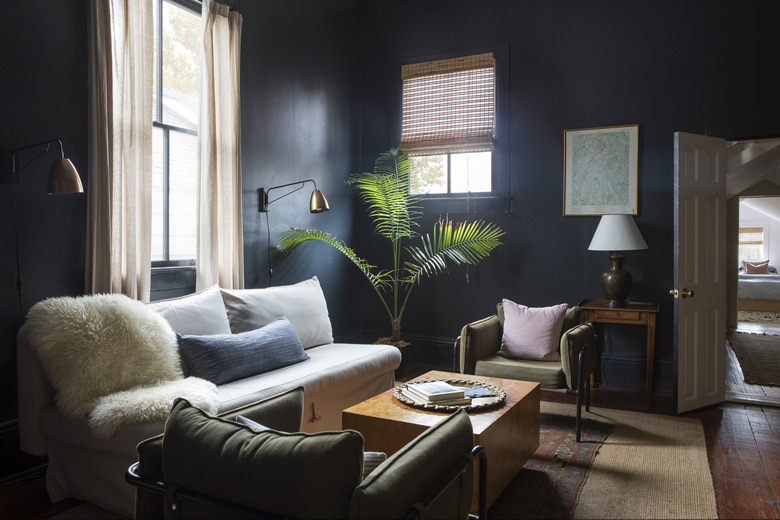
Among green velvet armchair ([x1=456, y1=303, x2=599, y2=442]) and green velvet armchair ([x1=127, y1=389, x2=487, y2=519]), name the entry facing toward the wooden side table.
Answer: green velvet armchair ([x1=127, y1=389, x2=487, y2=519])

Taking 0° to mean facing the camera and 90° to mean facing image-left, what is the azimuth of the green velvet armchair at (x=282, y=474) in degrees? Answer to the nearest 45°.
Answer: approximately 225°

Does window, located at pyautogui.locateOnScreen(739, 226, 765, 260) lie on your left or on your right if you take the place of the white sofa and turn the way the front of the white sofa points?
on your left

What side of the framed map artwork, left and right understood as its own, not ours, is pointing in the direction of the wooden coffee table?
front

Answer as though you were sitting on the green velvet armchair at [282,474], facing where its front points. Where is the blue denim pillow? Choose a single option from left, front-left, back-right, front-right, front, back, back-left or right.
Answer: front-left

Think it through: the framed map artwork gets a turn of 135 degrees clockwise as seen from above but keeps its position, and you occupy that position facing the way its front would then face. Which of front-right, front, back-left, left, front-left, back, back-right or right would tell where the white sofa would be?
left

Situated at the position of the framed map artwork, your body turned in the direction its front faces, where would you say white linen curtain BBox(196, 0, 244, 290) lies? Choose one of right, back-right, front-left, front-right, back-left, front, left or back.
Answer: front-right

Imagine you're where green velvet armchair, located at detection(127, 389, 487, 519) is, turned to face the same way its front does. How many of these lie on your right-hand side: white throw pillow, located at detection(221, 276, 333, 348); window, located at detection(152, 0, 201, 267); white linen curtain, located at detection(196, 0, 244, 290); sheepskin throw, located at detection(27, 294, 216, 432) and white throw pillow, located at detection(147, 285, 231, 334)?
0

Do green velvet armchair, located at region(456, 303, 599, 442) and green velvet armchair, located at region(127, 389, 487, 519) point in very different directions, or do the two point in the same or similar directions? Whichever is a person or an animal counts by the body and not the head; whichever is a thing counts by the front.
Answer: very different directions

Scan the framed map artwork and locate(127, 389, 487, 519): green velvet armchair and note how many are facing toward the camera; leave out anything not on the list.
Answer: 1

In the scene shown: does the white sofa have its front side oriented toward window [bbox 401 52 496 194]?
no

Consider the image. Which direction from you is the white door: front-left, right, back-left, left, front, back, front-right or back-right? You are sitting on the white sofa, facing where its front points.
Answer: front-left

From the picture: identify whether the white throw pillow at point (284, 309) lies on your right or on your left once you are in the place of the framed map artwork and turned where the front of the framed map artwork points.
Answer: on your right

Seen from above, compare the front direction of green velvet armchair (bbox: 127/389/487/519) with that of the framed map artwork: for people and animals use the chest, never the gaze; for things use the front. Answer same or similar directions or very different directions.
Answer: very different directions

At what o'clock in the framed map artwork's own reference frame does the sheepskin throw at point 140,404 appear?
The sheepskin throw is roughly at 1 o'clock from the framed map artwork.

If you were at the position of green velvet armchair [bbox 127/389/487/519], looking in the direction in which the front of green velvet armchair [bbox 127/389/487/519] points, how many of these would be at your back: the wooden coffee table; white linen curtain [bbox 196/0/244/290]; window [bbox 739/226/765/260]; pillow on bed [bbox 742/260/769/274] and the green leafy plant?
0

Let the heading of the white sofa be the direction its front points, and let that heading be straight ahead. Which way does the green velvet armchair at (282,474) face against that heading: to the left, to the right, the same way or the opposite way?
to the left

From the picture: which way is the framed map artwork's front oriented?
toward the camera

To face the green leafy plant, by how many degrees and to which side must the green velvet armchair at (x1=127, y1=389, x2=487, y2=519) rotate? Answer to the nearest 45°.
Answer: approximately 45° to its left

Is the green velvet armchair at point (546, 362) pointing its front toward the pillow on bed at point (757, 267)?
no

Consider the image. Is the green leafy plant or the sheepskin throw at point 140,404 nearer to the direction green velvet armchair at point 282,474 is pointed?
the green leafy plant

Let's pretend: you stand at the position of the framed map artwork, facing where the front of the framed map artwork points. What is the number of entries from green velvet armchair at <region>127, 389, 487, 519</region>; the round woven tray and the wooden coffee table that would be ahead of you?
3
